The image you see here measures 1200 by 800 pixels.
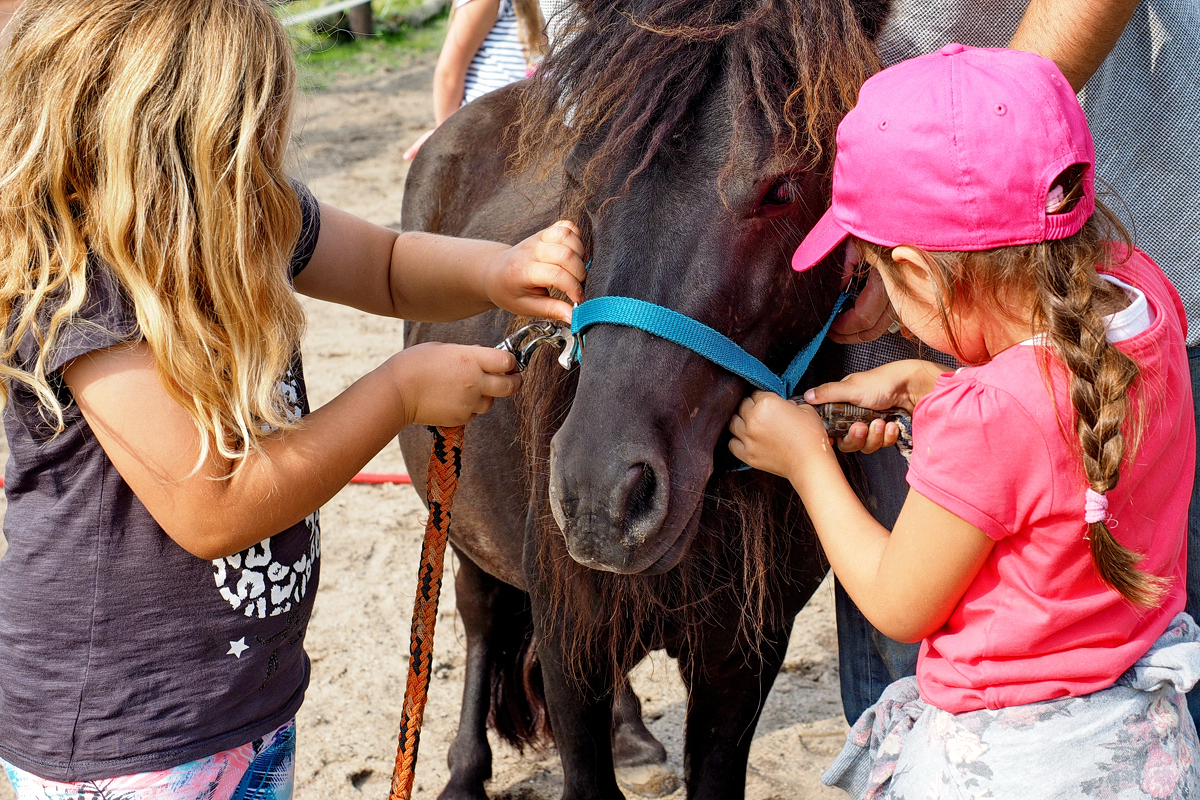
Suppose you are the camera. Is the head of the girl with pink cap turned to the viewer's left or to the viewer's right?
to the viewer's left

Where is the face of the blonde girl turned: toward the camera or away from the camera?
away from the camera

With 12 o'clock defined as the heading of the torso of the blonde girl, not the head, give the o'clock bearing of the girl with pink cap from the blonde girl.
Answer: The girl with pink cap is roughly at 1 o'clock from the blonde girl.

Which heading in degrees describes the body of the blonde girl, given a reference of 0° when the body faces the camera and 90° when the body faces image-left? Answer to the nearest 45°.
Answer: approximately 270°

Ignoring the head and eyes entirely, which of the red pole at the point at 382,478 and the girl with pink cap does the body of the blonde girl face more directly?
the girl with pink cap

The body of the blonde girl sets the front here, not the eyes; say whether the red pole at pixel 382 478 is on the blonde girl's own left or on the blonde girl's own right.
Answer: on the blonde girl's own left
